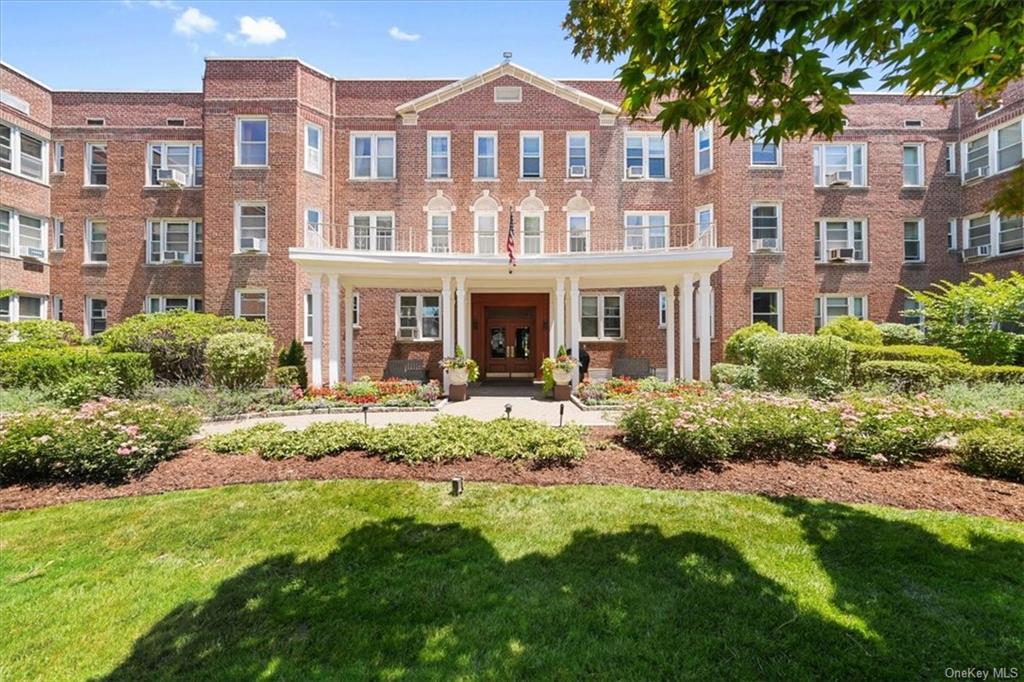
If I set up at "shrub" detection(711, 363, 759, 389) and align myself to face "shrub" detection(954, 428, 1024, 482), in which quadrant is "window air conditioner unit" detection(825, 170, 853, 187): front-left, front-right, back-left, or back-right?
back-left

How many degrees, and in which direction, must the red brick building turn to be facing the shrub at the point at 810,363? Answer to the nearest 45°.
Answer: approximately 45° to its left

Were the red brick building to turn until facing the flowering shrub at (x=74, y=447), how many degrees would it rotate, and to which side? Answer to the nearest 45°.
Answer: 0° — it already faces it

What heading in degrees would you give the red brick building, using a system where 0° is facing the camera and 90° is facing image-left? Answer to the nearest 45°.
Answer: approximately 0°

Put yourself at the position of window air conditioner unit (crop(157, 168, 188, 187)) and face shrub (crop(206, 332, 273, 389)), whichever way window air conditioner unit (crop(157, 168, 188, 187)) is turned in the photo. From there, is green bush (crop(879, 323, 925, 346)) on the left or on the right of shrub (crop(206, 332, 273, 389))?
left
